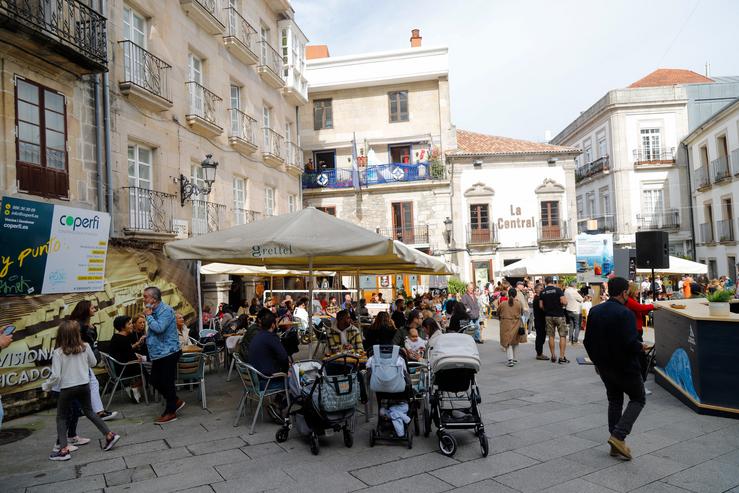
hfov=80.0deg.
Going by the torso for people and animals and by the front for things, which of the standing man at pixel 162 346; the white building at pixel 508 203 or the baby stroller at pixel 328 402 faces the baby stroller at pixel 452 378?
the white building

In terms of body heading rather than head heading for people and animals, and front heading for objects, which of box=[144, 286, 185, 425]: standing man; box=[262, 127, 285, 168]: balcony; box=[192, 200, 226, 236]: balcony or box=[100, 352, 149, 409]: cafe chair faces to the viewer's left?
the standing man

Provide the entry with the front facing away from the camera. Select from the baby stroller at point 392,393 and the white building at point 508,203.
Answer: the baby stroller

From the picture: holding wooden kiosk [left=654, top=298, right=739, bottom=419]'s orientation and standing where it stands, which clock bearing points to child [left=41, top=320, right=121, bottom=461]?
The child is roughly at 12 o'clock from the wooden kiosk.

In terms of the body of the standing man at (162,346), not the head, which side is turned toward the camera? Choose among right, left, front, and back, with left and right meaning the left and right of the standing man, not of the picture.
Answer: left

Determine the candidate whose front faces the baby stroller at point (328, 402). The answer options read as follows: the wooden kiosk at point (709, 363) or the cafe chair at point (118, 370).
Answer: the wooden kiosk

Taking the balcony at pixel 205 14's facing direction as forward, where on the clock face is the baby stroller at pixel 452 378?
The baby stroller is roughly at 1 o'clock from the balcony.

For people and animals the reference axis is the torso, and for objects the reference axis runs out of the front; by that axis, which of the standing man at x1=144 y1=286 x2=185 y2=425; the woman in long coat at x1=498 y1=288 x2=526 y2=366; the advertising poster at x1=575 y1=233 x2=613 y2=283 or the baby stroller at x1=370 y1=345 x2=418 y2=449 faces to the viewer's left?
the standing man
